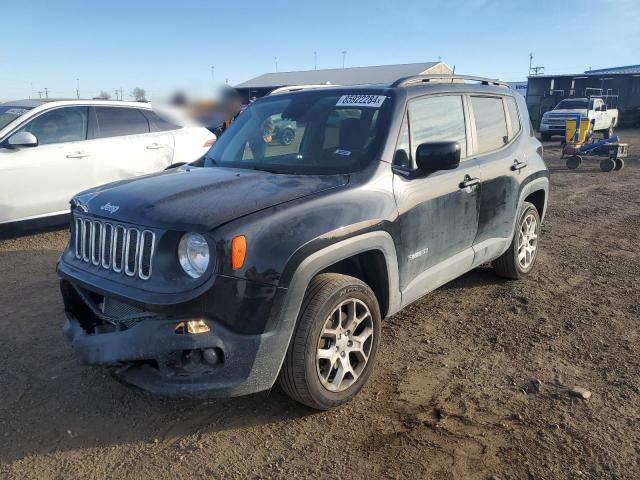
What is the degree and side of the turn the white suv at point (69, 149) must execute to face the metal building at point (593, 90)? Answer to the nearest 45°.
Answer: approximately 180°

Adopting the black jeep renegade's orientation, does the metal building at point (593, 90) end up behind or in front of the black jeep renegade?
behind

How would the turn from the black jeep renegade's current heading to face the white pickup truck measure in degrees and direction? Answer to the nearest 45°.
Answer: approximately 180°

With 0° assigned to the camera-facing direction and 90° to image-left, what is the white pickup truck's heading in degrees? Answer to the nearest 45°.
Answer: approximately 45°

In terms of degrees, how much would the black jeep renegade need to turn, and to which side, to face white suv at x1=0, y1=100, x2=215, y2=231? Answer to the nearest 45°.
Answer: approximately 90° to its right

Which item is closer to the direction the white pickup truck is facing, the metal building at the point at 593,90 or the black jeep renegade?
the black jeep renegade

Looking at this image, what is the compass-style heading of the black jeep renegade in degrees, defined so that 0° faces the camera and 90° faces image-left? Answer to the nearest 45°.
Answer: approximately 45°

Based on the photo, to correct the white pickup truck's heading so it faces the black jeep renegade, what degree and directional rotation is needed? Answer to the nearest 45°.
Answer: approximately 45° to its left

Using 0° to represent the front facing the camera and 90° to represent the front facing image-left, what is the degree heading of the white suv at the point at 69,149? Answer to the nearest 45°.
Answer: approximately 45°
